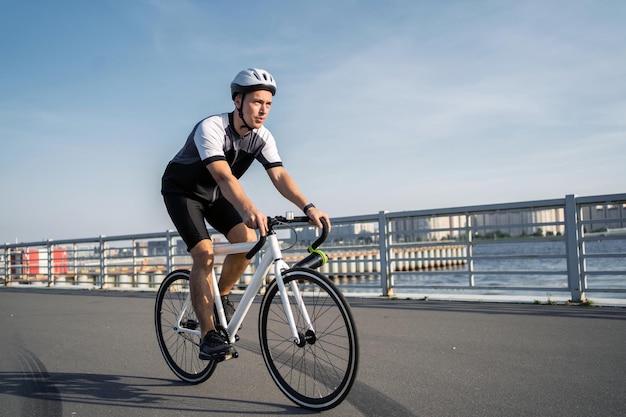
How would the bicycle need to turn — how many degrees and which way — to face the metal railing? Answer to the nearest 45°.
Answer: approximately 90° to its left

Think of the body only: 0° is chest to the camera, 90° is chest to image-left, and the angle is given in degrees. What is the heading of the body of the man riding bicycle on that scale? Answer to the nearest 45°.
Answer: approximately 315°

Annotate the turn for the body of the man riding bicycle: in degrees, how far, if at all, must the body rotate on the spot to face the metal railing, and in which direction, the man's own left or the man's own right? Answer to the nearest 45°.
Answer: approximately 90° to the man's own left

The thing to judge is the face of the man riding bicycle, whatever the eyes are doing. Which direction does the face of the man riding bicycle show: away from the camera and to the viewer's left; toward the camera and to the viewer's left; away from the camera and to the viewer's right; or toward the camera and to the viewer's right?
toward the camera and to the viewer's right

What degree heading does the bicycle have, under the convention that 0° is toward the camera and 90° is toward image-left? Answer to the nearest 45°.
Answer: approximately 315°
